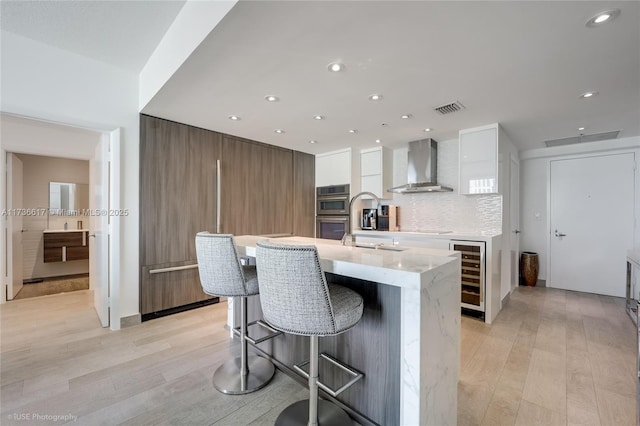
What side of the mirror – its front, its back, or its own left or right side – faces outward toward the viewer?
front

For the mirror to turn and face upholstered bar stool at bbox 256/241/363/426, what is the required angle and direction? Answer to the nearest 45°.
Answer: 0° — it already faces it

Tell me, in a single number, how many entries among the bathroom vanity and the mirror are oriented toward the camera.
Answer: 2

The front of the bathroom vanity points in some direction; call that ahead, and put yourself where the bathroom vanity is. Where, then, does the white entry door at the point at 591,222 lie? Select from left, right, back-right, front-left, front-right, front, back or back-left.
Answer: front-left

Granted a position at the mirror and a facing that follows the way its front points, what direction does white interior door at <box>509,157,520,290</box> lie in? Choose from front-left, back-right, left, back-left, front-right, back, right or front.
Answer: front-left

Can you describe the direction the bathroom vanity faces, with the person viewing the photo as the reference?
facing the viewer

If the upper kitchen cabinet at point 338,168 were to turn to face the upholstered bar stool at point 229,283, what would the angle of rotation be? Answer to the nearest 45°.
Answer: approximately 45° to its left

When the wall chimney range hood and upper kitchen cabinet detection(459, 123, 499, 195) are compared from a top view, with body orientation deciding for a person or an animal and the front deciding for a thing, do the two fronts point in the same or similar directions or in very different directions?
same or similar directions

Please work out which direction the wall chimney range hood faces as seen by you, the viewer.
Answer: facing the viewer and to the left of the viewer

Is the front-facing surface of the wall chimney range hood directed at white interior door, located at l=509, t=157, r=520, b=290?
no

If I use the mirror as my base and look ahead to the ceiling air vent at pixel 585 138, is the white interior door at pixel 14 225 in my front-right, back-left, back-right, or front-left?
front-right

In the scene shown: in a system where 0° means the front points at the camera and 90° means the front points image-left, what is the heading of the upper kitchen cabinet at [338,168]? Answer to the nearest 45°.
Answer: approximately 45°

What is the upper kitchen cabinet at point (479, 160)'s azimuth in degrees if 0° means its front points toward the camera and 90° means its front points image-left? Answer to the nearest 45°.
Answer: approximately 45°

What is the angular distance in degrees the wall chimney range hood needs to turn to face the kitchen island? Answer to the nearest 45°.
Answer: approximately 45° to its left

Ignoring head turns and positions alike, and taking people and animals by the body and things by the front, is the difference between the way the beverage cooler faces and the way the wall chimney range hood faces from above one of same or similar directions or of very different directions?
same or similar directions

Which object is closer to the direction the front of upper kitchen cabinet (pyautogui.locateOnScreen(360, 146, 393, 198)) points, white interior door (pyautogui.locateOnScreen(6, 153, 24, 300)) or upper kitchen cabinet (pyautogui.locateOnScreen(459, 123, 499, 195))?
the white interior door

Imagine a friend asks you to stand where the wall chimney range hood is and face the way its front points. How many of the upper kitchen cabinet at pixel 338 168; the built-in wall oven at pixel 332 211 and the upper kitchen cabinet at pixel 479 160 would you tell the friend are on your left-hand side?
1
